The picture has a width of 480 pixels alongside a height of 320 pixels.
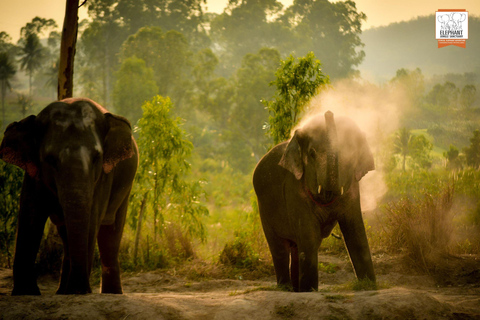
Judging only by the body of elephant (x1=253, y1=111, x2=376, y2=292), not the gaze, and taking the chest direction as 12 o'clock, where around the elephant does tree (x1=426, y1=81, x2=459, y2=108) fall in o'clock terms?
The tree is roughly at 8 o'clock from the elephant.

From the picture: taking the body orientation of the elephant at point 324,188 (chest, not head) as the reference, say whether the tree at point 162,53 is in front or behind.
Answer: behind

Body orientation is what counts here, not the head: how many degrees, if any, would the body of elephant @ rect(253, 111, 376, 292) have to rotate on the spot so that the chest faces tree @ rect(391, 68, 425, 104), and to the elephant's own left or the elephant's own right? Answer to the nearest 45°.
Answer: approximately 135° to the elephant's own left

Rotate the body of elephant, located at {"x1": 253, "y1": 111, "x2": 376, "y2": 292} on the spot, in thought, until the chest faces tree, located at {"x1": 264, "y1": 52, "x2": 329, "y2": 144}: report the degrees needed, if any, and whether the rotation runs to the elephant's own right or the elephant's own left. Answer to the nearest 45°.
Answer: approximately 135° to the elephant's own left

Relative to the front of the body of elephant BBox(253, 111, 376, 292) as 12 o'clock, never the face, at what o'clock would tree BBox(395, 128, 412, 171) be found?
The tree is roughly at 8 o'clock from the elephant.

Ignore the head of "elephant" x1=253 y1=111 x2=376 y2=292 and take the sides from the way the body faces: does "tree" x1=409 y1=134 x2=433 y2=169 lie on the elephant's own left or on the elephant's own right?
on the elephant's own left

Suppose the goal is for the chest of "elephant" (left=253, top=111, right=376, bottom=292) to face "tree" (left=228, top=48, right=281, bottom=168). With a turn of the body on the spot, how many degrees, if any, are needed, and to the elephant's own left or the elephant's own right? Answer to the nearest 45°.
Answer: approximately 135° to the elephant's own left

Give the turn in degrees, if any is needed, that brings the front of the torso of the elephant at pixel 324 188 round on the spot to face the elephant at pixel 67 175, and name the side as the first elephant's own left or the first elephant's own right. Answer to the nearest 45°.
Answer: approximately 135° to the first elephant's own right

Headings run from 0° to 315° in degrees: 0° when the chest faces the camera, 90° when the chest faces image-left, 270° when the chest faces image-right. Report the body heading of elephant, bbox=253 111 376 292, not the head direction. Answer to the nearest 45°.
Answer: approximately 315°
